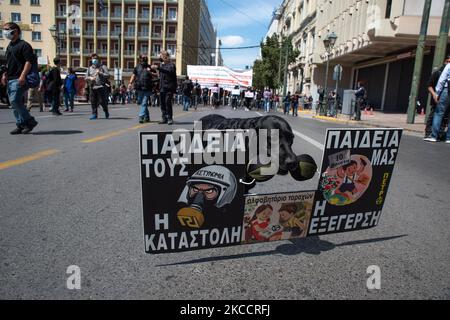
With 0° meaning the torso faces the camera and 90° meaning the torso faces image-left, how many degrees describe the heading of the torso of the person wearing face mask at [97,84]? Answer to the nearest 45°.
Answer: approximately 0°

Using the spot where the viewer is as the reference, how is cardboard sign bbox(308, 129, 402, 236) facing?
facing the viewer

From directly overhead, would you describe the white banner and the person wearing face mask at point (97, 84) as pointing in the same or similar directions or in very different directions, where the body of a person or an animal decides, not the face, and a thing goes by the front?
same or similar directions

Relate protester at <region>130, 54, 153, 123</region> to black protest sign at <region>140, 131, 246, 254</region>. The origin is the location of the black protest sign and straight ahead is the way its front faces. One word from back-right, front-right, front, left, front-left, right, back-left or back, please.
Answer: back

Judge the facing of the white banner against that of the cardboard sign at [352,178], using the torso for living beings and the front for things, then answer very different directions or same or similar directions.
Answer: same or similar directions

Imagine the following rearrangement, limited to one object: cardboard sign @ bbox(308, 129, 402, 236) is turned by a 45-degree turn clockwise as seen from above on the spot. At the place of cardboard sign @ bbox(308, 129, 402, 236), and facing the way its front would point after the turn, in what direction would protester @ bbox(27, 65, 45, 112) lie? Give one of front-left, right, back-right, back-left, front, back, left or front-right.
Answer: right

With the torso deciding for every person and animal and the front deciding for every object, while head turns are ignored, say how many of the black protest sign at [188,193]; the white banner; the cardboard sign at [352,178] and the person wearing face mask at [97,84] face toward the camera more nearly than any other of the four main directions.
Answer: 4

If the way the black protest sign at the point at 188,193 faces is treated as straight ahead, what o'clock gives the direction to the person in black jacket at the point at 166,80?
The person in black jacket is roughly at 6 o'clock from the black protest sign.

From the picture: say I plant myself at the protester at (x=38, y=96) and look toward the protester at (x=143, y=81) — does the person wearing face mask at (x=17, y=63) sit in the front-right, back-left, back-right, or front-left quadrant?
front-right

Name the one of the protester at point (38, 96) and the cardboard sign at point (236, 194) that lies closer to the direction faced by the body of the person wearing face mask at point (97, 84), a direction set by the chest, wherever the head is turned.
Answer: the cardboard sign

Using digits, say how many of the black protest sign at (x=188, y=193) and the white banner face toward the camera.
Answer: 2

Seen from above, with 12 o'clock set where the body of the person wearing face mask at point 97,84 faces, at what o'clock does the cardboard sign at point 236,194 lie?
The cardboard sign is roughly at 12 o'clock from the person wearing face mask.

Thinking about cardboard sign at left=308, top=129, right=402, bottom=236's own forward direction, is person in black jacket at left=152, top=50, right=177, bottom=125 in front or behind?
behind

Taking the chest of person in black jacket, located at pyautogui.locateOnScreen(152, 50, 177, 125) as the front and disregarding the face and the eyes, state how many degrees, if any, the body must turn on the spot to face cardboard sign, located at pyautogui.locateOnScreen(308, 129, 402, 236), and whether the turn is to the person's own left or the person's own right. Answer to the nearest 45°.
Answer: approximately 45° to the person's own left

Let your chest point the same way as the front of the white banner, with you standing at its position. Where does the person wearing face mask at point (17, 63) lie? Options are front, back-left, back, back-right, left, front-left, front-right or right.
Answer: front

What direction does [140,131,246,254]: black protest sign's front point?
toward the camera

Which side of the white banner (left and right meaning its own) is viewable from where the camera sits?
front
